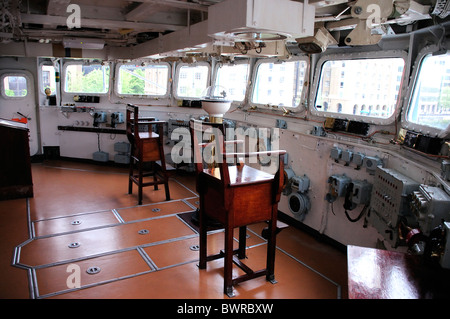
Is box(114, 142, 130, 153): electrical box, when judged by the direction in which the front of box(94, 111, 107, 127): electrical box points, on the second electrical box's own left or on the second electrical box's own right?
on the second electrical box's own left

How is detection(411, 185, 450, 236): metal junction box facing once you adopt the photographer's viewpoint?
facing the viewer and to the left of the viewer

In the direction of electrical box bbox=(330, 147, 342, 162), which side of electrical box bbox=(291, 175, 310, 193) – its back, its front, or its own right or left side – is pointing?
left

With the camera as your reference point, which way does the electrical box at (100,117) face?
facing the viewer

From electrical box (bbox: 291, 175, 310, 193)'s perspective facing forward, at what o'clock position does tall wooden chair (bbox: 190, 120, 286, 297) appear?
The tall wooden chair is roughly at 11 o'clock from the electrical box.

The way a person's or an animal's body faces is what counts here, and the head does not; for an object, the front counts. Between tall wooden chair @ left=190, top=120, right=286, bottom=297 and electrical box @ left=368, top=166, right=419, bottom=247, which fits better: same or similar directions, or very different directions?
very different directions

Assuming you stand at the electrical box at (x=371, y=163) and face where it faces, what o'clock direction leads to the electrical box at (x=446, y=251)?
the electrical box at (x=446, y=251) is roughly at 10 o'clock from the electrical box at (x=371, y=163).

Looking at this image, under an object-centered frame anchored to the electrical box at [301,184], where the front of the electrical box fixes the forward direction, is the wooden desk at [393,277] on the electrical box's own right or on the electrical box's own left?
on the electrical box's own left

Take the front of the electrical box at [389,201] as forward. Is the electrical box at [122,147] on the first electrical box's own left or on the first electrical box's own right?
on the first electrical box's own right

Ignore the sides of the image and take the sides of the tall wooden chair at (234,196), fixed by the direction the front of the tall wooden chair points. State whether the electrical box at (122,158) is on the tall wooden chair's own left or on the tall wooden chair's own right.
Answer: on the tall wooden chair's own left

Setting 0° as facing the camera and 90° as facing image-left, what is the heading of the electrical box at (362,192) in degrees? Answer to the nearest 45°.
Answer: approximately 45°

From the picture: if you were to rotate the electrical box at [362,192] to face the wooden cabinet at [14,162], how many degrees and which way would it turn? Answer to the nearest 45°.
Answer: approximately 45° to its right
